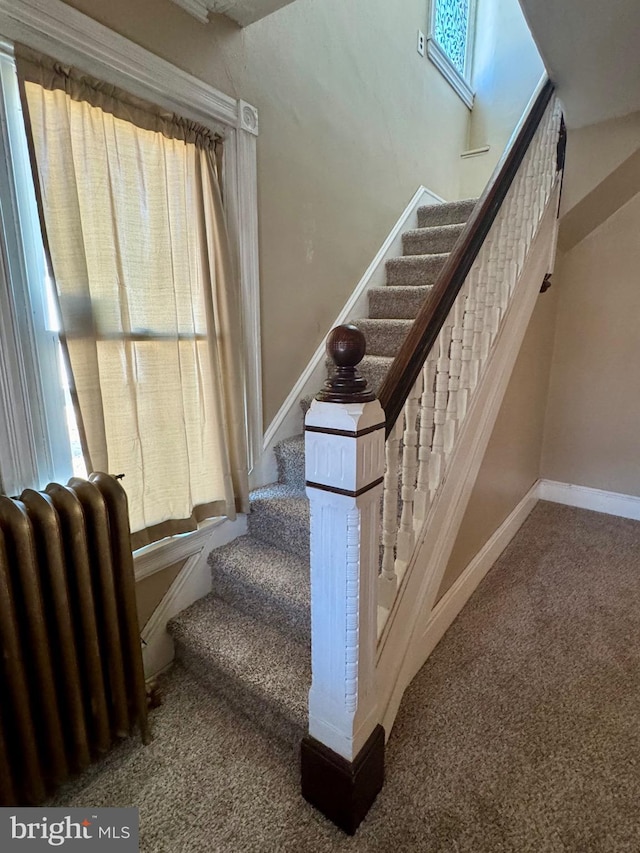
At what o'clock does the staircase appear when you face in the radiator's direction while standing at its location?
The staircase is roughly at 10 o'clock from the radiator.

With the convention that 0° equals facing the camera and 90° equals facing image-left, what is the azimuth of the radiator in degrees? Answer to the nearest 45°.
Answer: approximately 315°

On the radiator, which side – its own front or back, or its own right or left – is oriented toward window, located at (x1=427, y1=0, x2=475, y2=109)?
left
